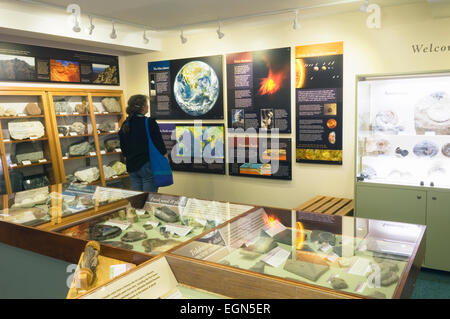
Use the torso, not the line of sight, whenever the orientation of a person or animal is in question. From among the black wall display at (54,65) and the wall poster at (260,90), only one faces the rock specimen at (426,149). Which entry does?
the black wall display

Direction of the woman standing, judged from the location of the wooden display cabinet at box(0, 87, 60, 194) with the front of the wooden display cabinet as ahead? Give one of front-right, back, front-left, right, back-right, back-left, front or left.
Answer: front

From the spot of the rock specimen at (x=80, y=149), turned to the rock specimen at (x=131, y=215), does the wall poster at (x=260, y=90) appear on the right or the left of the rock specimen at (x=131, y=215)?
left

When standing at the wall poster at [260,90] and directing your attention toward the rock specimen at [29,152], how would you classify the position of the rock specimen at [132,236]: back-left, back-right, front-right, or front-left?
front-left

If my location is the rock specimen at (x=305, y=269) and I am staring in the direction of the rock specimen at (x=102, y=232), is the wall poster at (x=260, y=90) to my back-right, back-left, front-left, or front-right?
front-right

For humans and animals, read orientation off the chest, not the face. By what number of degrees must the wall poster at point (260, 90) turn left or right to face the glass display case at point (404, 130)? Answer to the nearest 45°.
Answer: approximately 90° to its left

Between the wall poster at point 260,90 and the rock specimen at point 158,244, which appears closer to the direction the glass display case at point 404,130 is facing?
the rock specimen

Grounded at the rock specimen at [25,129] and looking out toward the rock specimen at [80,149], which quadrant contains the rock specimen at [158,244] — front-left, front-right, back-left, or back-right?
back-right

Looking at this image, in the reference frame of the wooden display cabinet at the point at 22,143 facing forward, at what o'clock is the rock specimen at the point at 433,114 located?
The rock specimen is roughly at 12 o'clock from the wooden display cabinet.

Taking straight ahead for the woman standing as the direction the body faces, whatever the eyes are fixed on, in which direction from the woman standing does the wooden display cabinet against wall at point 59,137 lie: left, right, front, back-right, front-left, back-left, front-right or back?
left

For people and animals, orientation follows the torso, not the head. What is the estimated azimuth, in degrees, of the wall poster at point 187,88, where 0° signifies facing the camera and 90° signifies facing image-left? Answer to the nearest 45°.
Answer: approximately 45°

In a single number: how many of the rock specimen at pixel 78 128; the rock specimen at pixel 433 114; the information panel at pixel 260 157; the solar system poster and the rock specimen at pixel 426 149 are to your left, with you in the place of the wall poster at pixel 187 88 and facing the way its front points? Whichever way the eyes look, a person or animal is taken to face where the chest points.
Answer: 4

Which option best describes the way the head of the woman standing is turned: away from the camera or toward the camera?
away from the camera

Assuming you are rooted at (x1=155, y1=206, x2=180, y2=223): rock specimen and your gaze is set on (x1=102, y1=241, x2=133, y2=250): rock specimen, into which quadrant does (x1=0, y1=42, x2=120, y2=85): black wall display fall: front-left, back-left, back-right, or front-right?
back-right

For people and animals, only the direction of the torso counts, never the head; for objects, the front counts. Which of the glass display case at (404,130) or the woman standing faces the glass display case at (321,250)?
the glass display case at (404,130)
